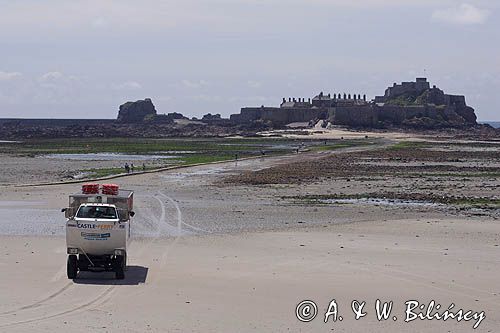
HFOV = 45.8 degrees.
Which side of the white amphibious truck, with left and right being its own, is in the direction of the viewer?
front
